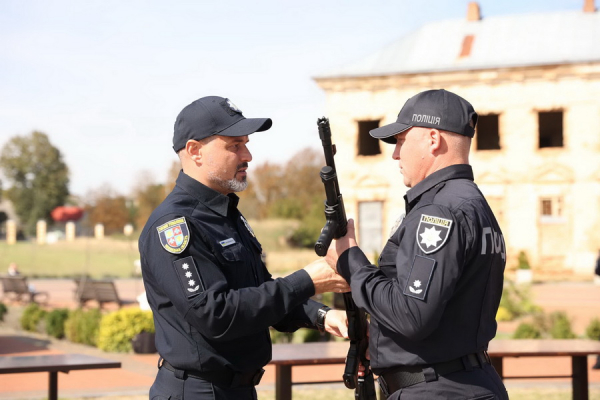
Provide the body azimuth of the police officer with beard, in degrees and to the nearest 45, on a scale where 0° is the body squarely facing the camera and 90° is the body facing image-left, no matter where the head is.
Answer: approximately 270°

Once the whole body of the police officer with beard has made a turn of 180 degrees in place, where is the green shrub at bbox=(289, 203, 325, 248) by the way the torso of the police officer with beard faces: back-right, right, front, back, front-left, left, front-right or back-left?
right

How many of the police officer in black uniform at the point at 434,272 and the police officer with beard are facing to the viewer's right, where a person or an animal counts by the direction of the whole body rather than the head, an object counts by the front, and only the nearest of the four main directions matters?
1

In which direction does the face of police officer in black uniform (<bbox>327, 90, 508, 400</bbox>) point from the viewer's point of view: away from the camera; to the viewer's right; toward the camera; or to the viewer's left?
to the viewer's left

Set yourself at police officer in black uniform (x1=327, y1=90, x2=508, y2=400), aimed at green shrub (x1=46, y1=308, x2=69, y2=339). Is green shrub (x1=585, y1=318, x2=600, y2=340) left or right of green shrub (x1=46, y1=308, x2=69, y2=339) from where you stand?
right

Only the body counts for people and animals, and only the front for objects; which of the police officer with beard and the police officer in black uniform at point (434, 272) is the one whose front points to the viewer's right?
the police officer with beard

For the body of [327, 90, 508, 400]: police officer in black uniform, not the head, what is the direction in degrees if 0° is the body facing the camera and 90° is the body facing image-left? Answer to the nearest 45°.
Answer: approximately 135°

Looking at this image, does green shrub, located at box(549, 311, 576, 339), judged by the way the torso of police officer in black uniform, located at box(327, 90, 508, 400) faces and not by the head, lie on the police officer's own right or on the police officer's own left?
on the police officer's own right

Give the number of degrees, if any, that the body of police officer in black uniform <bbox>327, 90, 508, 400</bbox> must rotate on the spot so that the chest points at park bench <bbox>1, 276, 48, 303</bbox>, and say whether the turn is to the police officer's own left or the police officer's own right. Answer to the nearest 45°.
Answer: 0° — they already face it

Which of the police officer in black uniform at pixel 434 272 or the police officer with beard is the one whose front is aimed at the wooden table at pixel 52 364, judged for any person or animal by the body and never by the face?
the police officer in black uniform

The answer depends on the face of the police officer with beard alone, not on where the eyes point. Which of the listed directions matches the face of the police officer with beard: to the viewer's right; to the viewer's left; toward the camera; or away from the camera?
to the viewer's right
